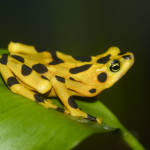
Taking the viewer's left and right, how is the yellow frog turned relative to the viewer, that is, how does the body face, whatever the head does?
facing to the right of the viewer
